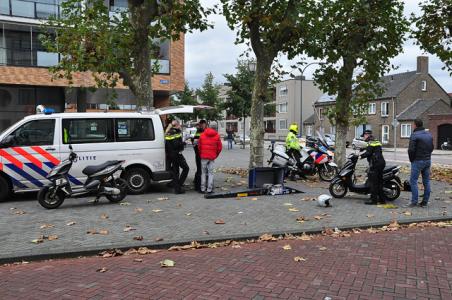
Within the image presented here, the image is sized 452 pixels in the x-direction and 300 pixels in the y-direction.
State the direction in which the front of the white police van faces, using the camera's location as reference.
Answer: facing to the left of the viewer

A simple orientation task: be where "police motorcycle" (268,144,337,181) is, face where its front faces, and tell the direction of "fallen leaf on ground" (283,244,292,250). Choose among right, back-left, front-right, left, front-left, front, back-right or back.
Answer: right

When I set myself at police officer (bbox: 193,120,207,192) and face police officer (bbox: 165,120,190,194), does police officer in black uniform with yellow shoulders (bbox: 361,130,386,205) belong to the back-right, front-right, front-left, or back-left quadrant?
back-left

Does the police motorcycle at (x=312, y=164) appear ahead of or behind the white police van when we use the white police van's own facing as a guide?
behind

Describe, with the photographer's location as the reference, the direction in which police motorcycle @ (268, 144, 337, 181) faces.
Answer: facing to the right of the viewer

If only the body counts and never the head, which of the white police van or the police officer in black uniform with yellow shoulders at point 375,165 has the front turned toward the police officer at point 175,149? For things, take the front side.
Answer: the police officer in black uniform with yellow shoulders

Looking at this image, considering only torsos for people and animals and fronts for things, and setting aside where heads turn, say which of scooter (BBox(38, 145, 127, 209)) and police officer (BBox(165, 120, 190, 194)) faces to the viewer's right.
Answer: the police officer

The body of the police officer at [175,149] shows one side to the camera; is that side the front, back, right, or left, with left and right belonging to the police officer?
right

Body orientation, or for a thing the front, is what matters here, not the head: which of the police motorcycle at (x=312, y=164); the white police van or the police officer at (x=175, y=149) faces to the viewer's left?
the white police van

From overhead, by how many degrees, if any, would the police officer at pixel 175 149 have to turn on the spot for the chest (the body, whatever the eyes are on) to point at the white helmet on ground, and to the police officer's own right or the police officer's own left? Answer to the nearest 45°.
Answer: approximately 45° to the police officer's own right

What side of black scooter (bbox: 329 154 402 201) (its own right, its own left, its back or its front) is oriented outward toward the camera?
left

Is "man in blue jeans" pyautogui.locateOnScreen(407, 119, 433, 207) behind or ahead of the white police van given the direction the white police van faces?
behind

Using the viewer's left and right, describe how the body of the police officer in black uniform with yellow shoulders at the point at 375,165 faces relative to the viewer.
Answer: facing to the left of the viewer

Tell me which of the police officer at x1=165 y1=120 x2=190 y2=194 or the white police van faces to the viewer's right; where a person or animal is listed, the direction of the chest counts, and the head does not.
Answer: the police officer
